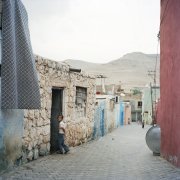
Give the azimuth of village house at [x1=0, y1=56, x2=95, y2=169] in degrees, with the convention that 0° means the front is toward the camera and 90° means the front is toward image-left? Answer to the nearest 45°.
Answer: approximately 315°
